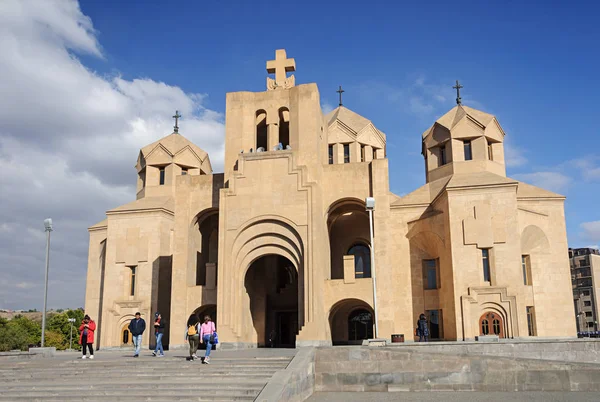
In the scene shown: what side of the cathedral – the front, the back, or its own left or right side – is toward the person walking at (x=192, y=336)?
front

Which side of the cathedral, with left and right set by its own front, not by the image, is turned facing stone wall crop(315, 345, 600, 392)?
front

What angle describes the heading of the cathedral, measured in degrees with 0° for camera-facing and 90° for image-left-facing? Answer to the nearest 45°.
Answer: approximately 0°

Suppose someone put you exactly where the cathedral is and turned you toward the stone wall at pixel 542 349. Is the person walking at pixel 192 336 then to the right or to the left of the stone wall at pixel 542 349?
right
